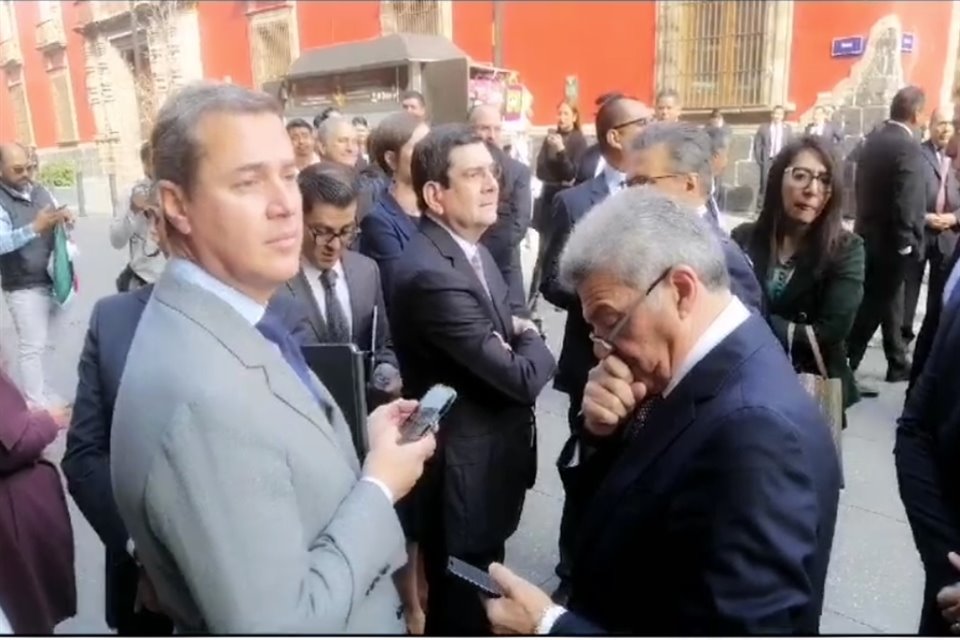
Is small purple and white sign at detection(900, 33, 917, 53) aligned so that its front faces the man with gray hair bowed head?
yes

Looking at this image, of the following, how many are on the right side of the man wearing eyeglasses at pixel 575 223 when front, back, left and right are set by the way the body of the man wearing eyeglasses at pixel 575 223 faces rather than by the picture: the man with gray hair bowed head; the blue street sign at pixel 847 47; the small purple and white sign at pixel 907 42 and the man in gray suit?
2

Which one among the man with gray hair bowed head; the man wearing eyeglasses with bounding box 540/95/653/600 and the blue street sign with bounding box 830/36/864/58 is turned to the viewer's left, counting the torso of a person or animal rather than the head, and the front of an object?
the man with gray hair bowed head

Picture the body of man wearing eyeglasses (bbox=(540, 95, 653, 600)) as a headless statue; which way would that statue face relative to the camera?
to the viewer's right

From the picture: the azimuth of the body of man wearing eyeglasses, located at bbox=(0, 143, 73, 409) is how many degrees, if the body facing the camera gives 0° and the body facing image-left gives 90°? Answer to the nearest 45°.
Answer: approximately 315°

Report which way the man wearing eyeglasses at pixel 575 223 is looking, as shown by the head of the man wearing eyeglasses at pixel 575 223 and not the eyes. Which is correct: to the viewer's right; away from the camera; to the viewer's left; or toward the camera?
to the viewer's right

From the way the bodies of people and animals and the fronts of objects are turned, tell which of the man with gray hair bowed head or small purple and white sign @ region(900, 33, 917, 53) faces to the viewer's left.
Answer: the man with gray hair bowed head

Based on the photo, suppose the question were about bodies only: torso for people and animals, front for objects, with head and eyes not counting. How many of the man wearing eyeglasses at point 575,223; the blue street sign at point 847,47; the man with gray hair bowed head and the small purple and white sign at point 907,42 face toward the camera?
2

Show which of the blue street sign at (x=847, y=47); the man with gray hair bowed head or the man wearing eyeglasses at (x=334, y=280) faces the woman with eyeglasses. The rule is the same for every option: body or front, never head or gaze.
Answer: the blue street sign

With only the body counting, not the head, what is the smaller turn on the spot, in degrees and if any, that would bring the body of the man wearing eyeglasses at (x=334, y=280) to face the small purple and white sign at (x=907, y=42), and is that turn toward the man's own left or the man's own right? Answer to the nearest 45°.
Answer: approximately 135° to the man's own left

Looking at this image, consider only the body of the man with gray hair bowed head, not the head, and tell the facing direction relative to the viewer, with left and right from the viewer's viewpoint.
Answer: facing to the left of the viewer
